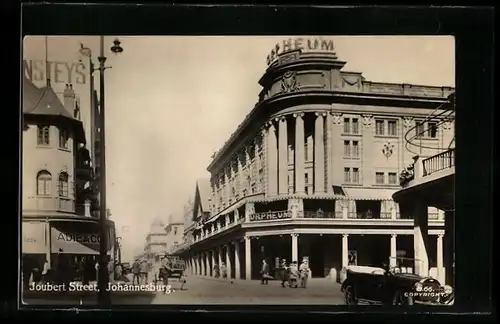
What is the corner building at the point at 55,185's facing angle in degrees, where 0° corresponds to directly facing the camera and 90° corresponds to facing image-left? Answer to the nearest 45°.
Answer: approximately 315°

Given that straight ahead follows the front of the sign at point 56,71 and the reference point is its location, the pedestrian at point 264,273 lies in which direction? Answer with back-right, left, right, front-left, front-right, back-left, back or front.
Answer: left

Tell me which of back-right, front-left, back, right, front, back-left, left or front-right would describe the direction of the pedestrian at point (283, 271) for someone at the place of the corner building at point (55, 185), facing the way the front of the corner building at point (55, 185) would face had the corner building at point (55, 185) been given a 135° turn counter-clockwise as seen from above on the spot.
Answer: right

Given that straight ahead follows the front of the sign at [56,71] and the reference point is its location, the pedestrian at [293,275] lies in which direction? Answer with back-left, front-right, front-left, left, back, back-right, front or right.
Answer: left

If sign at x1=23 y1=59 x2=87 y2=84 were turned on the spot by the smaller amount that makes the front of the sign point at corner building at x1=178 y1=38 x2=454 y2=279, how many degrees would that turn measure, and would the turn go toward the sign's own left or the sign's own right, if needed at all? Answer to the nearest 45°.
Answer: approximately 90° to the sign's own left
